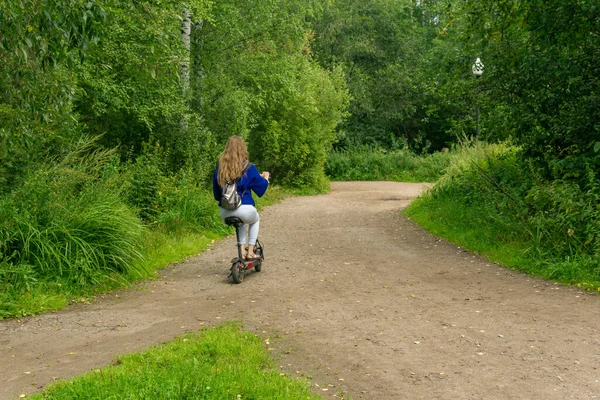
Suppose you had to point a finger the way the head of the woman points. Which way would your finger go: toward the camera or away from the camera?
away from the camera

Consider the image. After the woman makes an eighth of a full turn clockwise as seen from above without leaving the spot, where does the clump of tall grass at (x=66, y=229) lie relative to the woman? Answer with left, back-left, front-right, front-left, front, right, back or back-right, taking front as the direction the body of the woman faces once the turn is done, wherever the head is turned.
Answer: back

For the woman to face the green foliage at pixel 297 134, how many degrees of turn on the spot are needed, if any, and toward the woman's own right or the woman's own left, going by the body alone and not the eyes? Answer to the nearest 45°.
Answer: approximately 45° to the woman's own left

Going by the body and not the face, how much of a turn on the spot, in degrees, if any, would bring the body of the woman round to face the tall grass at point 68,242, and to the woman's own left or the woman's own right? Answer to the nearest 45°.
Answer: approximately 135° to the woman's own left

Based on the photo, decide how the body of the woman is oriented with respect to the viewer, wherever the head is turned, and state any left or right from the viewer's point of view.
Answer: facing away from the viewer and to the right of the viewer
